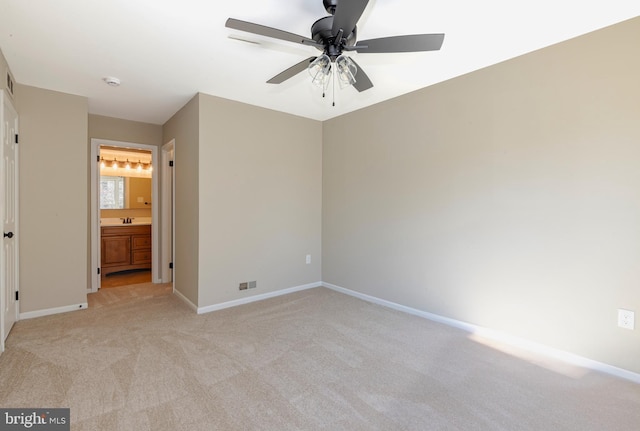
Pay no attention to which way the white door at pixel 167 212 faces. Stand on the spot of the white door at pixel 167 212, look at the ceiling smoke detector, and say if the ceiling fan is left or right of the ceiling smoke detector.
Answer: left

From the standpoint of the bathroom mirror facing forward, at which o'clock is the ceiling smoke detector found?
The ceiling smoke detector is roughly at 12 o'clock from the bathroom mirror.

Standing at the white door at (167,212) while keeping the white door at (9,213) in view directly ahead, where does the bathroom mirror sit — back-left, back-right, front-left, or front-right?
back-right

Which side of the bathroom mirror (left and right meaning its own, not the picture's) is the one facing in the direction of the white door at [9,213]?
front

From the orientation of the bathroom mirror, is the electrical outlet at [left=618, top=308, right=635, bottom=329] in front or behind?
in front

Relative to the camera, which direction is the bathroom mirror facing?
toward the camera

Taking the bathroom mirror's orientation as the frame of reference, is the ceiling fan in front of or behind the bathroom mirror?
in front

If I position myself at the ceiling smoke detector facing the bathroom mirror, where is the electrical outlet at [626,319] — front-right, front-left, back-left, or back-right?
back-right

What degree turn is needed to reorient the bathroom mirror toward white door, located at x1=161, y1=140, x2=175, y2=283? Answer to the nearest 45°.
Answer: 0° — it already faces it
